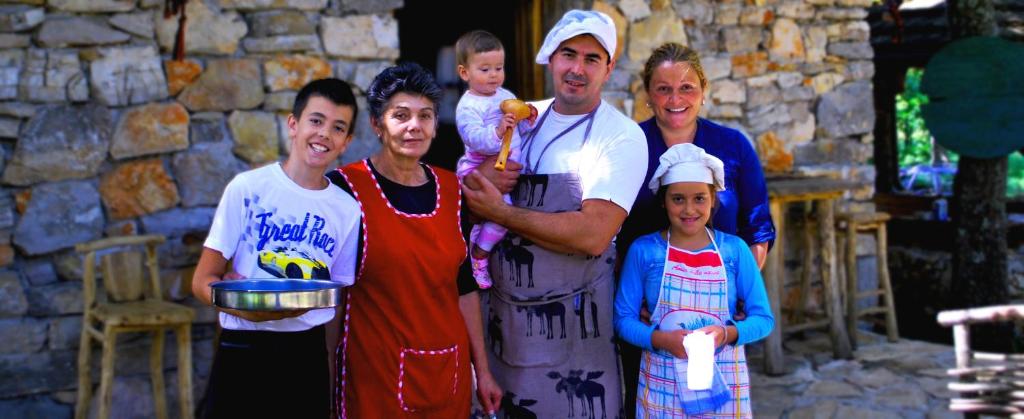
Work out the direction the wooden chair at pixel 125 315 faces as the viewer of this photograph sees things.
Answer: facing the viewer and to the right of the viewer

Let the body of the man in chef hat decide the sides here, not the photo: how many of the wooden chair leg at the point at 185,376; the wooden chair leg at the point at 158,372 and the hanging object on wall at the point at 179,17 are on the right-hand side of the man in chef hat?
3

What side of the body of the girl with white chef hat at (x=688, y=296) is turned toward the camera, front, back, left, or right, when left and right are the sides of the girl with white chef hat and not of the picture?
front

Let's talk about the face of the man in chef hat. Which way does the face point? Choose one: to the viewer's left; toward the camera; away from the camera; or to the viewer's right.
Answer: toward the camera

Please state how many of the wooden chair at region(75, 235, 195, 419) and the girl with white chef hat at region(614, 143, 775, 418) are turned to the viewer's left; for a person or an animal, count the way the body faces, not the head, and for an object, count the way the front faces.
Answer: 0

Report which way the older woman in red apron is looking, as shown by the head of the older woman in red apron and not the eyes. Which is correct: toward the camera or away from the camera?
toward the camera

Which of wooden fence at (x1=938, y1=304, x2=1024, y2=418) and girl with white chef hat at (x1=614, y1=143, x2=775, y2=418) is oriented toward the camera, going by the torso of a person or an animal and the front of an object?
the girl with white chef hat

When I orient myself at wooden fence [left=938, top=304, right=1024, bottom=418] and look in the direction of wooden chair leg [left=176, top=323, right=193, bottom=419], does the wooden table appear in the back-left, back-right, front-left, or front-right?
front-right

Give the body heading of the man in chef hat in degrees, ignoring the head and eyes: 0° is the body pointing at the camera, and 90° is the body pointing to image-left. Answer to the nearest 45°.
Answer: approximately 45°

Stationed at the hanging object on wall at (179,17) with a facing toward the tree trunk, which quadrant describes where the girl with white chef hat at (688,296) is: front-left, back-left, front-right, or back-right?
front-right

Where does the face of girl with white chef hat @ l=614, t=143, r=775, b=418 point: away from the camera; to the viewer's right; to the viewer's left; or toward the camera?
toward the camera
